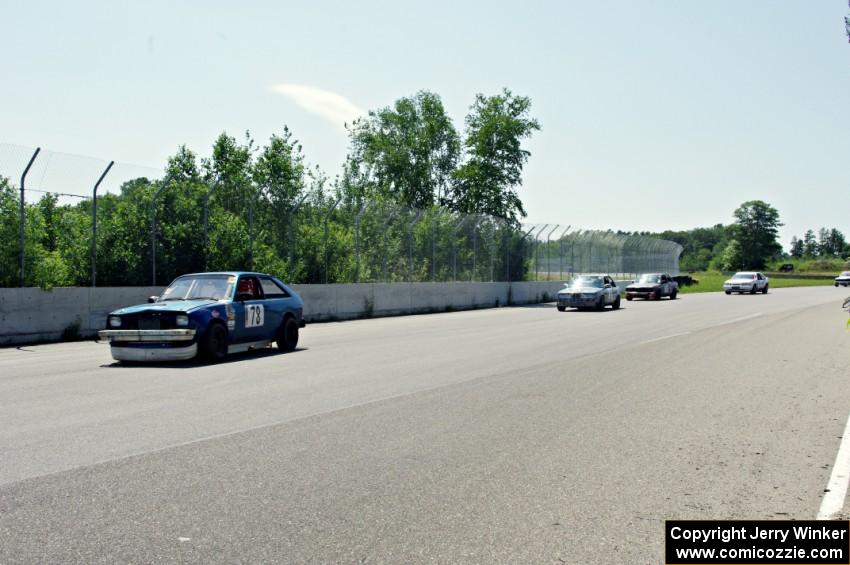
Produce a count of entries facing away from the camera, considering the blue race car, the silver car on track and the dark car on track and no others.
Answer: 0

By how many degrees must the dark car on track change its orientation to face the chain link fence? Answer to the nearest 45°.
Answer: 0° — it already faces it

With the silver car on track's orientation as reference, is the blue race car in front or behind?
in front

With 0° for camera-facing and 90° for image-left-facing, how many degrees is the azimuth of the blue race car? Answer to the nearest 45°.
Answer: approximately 45°

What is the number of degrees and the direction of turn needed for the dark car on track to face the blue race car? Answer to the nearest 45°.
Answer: approximately 45° to its left

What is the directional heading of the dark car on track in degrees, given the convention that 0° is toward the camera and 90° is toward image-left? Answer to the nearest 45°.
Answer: approximately 45°

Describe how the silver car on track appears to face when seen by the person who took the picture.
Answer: facing the viewer and to the left of the viewer

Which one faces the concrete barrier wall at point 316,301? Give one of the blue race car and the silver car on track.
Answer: the silver car on track

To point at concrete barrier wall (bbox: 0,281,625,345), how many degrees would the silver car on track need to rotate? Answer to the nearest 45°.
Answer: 0° — it already faces it

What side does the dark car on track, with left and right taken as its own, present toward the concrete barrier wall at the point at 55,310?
front

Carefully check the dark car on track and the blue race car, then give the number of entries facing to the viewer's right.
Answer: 0

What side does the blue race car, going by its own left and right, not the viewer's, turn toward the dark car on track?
back

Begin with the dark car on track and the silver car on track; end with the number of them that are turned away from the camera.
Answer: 0

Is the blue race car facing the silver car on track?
no

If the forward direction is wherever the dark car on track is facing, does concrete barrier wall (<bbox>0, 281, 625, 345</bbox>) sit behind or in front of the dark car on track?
in front
